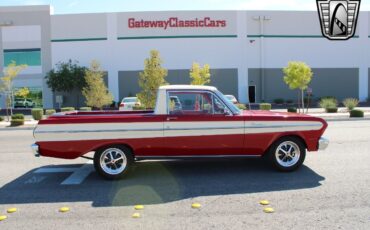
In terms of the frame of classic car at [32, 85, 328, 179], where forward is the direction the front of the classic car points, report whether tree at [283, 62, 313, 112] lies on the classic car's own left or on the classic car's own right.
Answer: on the classic car's own left

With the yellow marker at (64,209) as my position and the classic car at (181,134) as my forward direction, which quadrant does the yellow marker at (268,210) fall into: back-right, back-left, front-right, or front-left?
front-right

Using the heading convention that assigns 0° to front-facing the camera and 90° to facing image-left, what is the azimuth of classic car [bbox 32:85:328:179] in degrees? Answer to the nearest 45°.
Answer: approximately 270°

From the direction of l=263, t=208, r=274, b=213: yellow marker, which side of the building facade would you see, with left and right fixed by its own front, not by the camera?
front

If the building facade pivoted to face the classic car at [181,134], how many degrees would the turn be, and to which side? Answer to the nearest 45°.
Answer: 0° — it already faces it

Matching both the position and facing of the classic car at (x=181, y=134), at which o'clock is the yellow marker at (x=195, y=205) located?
The yellow marker is roughly at 3 o'clock from the classic car.

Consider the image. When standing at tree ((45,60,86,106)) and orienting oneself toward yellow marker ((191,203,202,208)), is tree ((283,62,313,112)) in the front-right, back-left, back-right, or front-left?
front-left

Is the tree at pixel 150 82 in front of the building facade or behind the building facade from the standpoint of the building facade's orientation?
in front

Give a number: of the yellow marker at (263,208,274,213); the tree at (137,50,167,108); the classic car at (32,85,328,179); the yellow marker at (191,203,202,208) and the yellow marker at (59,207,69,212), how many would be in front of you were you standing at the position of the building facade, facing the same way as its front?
5

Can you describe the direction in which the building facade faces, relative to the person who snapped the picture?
facing the viewer

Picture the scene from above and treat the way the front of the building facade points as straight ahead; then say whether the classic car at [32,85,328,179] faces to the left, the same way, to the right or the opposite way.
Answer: to the left

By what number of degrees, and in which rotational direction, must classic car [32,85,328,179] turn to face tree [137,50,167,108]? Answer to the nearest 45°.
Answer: approximately 90° to its left

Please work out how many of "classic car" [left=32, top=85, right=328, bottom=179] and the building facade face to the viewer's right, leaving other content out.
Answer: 1

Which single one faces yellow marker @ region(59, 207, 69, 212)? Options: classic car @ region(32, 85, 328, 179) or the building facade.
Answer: the building facade

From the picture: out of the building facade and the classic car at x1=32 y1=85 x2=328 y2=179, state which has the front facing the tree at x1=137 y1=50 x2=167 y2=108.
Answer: the building facade

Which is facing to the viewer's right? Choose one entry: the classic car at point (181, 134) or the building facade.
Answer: the classic car

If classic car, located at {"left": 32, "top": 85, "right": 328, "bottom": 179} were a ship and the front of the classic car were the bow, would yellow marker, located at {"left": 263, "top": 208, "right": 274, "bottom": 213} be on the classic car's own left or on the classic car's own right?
on the classic car's own right
